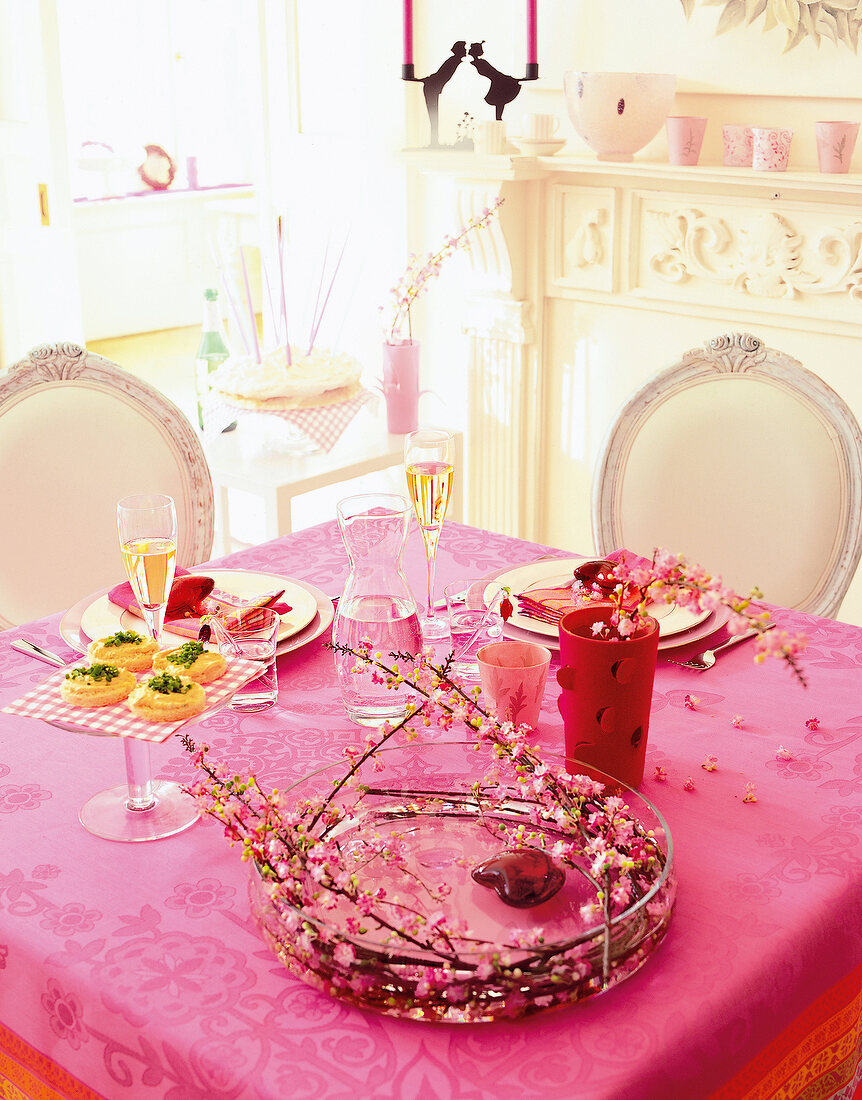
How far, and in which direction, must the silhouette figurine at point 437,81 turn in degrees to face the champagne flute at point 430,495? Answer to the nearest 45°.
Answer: approximately 90° to its right

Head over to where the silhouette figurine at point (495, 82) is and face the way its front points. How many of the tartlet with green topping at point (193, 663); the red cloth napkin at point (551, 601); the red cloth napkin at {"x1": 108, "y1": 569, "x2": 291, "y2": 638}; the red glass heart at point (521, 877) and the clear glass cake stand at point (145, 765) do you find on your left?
5

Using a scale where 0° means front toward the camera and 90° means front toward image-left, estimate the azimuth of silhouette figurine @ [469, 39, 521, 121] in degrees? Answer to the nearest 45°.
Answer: approximately 90°

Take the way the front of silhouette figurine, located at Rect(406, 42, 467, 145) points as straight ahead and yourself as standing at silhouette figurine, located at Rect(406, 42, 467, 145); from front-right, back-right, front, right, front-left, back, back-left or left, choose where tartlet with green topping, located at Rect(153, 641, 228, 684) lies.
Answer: right

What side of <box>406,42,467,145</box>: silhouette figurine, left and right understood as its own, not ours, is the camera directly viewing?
right

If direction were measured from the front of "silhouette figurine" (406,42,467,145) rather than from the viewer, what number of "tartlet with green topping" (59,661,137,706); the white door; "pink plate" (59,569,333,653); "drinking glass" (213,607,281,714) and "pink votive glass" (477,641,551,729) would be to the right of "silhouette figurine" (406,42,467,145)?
4

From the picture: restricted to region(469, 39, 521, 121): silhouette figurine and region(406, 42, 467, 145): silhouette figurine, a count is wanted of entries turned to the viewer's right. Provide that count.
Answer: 1

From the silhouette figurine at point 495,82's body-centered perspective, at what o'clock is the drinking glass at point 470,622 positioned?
The drinking glass is roughly at 9 o'clock from the silhouette figurine.

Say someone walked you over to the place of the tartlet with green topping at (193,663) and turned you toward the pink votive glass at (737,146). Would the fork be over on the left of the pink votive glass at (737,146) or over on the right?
right

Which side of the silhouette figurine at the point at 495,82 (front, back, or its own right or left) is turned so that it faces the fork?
left

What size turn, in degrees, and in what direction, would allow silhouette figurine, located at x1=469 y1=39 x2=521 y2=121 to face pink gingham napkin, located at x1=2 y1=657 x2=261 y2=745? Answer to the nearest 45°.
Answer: approximately 90° to its left

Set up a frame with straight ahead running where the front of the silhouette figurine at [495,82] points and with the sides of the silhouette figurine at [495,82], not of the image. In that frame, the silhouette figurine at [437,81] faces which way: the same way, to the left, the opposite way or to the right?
the opposite way

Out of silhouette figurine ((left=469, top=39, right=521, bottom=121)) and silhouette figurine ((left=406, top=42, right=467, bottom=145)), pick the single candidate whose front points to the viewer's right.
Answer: silhouette figurine ((left=406, top=42, right=467, bottom=145))
